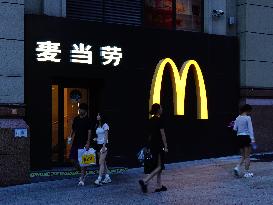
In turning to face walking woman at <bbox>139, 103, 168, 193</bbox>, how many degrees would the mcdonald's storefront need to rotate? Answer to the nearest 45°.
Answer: approximately 45° to its right

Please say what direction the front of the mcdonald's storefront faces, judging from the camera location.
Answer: facing the viewer and to the right of the viewer

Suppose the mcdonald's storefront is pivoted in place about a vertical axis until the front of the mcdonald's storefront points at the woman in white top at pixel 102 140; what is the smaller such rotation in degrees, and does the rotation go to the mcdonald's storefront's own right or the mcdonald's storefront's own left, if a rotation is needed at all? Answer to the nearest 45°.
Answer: approximately 45° to the mcdonald's storefront's own right

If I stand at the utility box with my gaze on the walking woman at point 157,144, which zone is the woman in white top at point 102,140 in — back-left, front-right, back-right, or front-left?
front-left

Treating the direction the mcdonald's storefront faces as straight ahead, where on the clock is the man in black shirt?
The man in black shirt is roughly at 2 o'clock from the mcdonald's storefront.

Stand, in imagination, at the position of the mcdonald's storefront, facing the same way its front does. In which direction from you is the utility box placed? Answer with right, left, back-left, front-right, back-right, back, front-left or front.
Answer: right

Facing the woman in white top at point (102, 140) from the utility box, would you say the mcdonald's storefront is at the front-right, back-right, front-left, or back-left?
front-left
